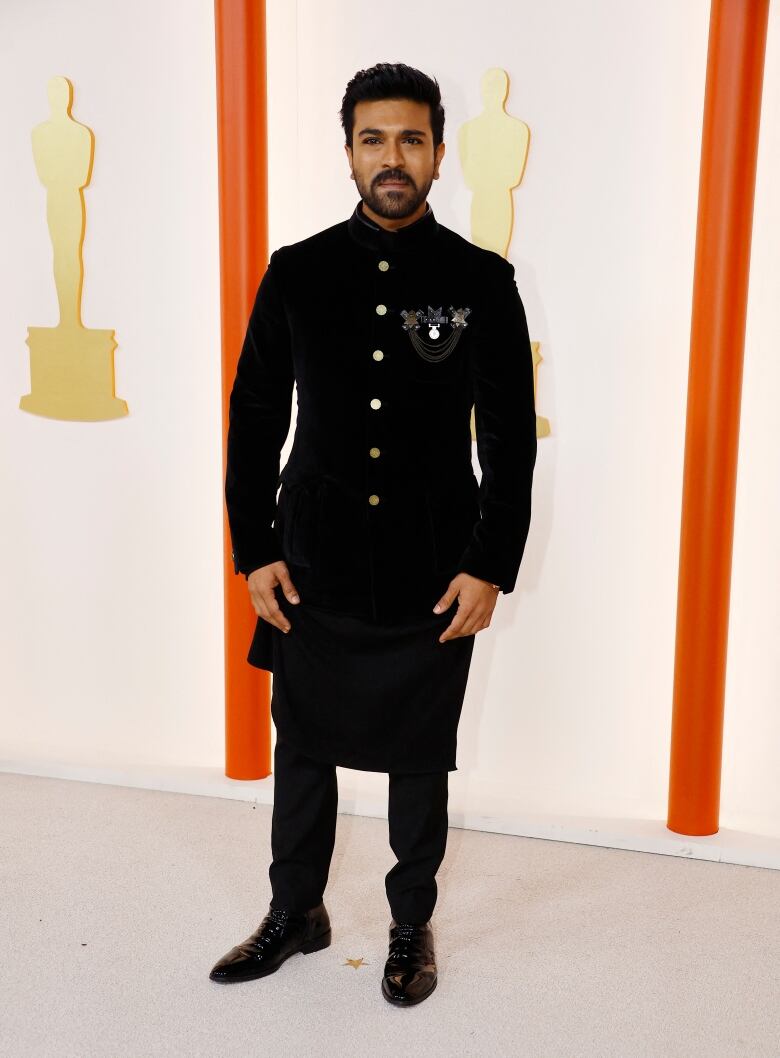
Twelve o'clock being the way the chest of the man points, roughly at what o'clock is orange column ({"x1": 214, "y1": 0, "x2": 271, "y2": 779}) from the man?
The orange column is roughly at 5 o'clock from the man.

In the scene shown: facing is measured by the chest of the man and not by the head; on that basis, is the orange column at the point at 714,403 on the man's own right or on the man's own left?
on the man's own left

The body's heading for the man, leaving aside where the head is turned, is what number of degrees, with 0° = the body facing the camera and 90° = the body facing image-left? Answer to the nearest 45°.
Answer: approximately 0°
